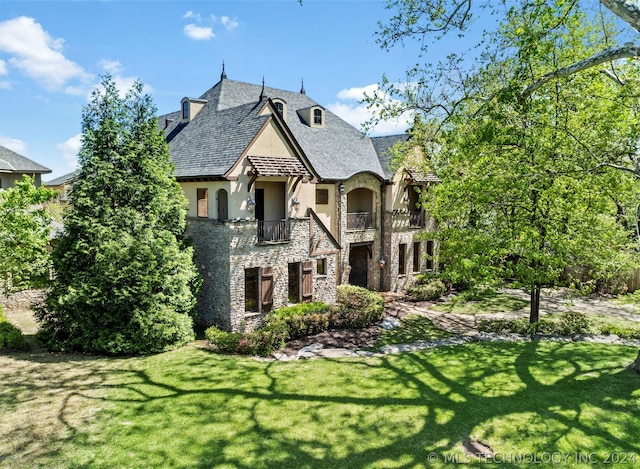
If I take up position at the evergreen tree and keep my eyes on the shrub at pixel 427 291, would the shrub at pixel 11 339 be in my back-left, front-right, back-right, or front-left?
back-left

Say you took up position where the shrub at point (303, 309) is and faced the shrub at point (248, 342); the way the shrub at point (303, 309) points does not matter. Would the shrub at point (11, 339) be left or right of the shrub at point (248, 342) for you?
right

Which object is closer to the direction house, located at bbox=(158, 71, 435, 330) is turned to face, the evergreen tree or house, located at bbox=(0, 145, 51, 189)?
the evergreen tree

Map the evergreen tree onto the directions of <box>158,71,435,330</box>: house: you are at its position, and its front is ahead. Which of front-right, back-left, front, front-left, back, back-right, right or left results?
right

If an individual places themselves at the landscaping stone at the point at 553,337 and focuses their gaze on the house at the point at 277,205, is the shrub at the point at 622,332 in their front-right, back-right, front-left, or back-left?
back-right

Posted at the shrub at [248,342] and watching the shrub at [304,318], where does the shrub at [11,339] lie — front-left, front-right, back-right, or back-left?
back-left

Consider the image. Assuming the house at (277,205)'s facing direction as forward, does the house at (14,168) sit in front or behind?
behind
